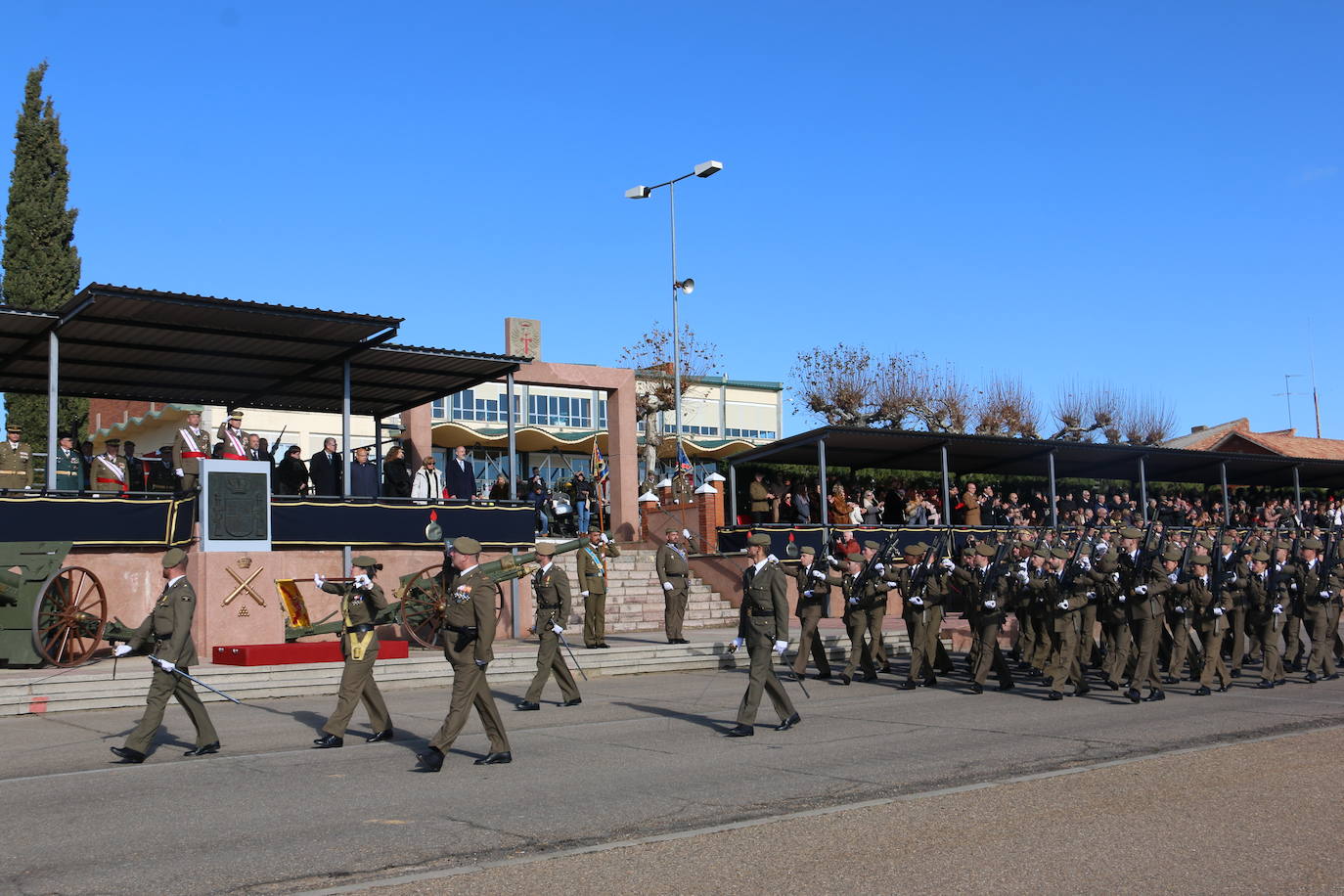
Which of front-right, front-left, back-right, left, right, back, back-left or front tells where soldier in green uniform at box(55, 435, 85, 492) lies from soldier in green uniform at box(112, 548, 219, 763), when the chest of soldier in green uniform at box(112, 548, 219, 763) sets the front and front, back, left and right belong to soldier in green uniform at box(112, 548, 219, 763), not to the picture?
right

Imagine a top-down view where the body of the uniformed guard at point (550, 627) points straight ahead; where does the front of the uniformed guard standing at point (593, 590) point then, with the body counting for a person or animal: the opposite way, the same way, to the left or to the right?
to the left

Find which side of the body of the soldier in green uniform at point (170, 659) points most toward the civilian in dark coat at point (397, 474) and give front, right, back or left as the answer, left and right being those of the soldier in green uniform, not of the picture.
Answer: right

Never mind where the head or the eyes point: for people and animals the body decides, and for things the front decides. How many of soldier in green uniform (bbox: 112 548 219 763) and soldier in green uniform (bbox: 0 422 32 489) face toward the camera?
1

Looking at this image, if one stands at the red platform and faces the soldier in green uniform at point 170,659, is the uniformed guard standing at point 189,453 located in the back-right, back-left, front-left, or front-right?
back-right

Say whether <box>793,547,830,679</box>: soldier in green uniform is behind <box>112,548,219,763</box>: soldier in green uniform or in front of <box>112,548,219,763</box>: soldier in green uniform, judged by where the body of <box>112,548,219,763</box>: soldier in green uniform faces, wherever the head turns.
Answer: behind

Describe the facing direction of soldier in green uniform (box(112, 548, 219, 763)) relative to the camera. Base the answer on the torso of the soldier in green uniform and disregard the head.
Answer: to the viewer's left

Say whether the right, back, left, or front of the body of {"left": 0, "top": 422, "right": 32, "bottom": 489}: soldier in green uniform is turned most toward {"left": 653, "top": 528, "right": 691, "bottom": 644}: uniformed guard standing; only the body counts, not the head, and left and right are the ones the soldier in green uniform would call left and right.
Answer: left

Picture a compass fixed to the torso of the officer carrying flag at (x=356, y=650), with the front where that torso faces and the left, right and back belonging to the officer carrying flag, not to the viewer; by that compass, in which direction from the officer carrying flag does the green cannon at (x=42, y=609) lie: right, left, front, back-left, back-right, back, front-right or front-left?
right

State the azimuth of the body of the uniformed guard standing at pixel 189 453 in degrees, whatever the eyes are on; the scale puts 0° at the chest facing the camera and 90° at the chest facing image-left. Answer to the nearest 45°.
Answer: approximately 315°

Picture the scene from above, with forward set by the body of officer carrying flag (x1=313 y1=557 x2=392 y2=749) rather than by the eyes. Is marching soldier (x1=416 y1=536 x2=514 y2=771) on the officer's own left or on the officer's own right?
on the officer's own left

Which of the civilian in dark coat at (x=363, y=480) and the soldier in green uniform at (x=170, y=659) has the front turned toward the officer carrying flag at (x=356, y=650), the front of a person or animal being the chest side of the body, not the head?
the civilian in dark coat

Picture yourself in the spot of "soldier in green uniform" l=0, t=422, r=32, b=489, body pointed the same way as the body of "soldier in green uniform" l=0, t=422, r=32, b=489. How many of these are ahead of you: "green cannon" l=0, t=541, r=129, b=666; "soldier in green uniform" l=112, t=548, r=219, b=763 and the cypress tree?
2

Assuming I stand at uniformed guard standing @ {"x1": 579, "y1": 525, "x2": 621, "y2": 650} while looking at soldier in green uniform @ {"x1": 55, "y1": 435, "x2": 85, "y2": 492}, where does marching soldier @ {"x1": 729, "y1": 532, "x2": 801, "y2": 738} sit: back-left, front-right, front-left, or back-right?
back-left

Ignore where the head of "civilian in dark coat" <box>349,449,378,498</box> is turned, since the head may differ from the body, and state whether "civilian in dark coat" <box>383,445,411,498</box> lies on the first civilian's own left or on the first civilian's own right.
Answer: on the first civilian's own left

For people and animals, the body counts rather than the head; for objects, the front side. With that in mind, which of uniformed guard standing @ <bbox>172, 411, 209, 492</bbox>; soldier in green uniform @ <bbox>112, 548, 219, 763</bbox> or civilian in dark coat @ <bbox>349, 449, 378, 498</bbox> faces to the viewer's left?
the soldier in green uniform

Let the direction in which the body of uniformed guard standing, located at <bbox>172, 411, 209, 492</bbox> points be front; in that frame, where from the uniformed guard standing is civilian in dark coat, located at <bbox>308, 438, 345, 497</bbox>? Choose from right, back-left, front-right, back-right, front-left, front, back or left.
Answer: left

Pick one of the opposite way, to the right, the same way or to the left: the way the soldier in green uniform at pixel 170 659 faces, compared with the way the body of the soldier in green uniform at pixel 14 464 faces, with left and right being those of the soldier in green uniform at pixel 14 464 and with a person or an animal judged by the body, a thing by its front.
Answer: to the right
